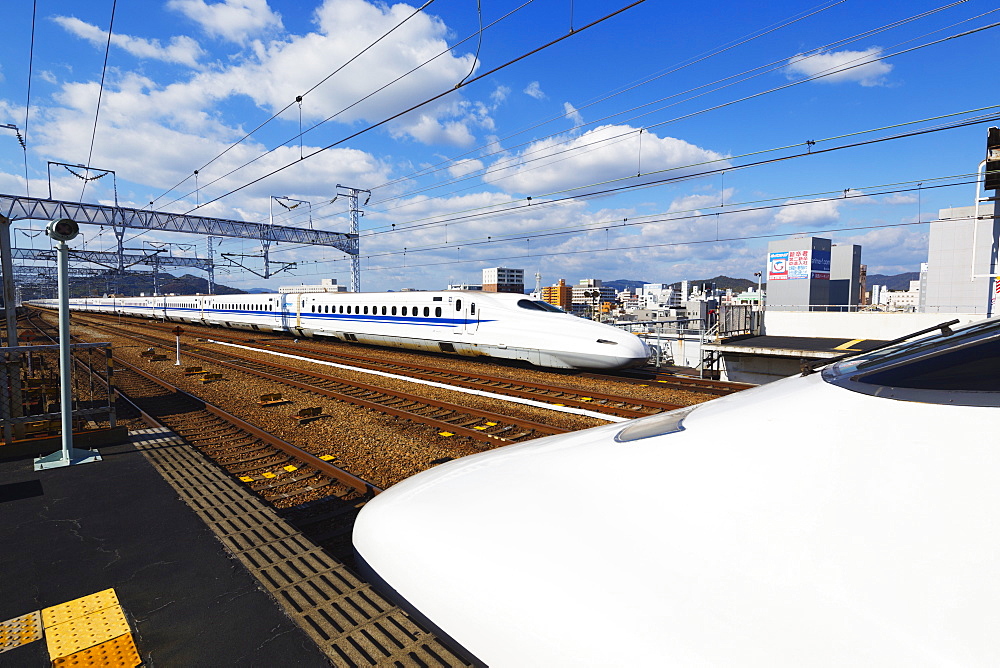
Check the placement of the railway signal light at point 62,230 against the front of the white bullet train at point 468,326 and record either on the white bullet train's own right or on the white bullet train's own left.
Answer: on the white bullet train's own right

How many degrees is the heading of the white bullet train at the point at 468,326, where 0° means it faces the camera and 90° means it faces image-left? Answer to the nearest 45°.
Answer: approximately 315°

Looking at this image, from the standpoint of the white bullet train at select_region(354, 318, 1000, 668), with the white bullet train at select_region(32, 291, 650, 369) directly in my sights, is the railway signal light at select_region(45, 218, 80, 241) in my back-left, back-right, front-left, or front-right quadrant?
front-left

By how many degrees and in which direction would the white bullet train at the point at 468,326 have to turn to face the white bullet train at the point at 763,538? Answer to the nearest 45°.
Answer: approximately 45° to its right

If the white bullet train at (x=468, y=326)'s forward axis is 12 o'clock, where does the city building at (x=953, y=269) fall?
The city building is roughly at 10 o'clock from the white bullet train.

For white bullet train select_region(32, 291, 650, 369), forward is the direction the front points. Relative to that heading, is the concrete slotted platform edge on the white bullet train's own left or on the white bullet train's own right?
on the white bullet train's own right
